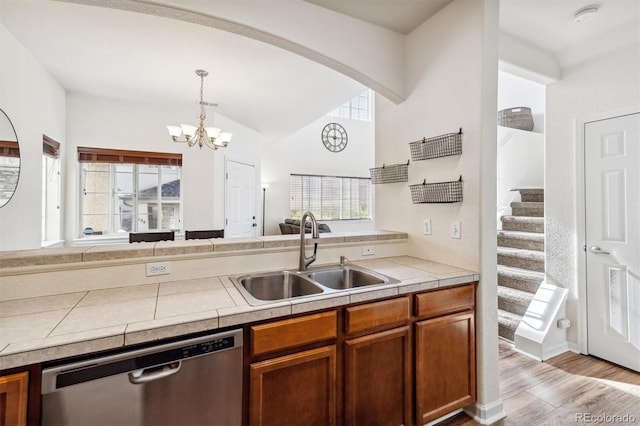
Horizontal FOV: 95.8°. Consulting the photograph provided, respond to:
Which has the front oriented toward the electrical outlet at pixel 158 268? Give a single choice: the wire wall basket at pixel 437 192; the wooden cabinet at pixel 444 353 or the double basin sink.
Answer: the wire wall basket

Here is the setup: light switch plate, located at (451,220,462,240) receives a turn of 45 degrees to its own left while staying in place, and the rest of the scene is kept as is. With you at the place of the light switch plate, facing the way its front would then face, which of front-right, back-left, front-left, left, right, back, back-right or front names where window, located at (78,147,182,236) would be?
right

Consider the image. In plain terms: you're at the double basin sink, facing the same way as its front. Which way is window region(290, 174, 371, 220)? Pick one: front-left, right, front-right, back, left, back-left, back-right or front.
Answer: back-left

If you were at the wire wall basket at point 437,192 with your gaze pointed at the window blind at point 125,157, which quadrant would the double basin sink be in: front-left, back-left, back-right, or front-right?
front-left

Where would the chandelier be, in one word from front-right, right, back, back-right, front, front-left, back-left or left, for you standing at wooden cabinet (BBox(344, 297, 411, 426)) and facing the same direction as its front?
back

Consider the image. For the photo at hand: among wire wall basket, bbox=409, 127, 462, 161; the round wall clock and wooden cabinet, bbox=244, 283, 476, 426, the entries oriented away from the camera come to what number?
0

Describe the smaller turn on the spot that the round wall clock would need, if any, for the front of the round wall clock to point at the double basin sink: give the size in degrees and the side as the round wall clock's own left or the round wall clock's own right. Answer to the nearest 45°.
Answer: approximately 45° to the round wall clock's own right

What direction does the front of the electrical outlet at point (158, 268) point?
toward the camera

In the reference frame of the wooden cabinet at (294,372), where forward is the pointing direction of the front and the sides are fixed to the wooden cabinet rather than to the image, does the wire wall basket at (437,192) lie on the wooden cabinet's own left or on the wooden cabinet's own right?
on the wooden cabinet's own left

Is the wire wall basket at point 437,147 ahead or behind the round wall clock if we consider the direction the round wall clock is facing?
ahead

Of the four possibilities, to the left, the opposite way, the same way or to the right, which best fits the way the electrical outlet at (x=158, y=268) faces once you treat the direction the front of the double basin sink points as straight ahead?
the same way

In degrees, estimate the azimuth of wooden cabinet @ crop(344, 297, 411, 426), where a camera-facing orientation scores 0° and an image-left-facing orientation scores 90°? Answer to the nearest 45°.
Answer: approximately 315°

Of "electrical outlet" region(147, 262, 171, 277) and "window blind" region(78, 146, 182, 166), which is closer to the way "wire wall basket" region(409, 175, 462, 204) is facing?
the electrical outlet

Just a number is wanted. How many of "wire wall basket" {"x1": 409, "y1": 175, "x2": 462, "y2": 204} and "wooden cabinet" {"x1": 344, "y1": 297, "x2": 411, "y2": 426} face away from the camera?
0

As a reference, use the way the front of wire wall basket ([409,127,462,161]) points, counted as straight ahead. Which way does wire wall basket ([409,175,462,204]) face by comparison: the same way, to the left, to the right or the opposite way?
the same way

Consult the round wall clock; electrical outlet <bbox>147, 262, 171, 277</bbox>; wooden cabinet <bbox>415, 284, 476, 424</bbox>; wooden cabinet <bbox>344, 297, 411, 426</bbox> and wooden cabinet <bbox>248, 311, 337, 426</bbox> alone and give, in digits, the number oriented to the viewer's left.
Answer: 0

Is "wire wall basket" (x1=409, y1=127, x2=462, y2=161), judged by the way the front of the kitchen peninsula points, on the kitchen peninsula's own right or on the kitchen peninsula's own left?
on the kitchen peninsula's own left

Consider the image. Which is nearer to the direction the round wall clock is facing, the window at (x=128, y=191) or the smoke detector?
the smoke detector

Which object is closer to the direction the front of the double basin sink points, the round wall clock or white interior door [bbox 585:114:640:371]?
the white interior door

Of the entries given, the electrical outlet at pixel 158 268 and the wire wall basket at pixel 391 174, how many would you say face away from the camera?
0

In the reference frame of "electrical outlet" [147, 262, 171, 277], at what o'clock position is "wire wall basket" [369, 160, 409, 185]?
The wire wall basket is roughly at 9 o'clock from the electrical outlet.
